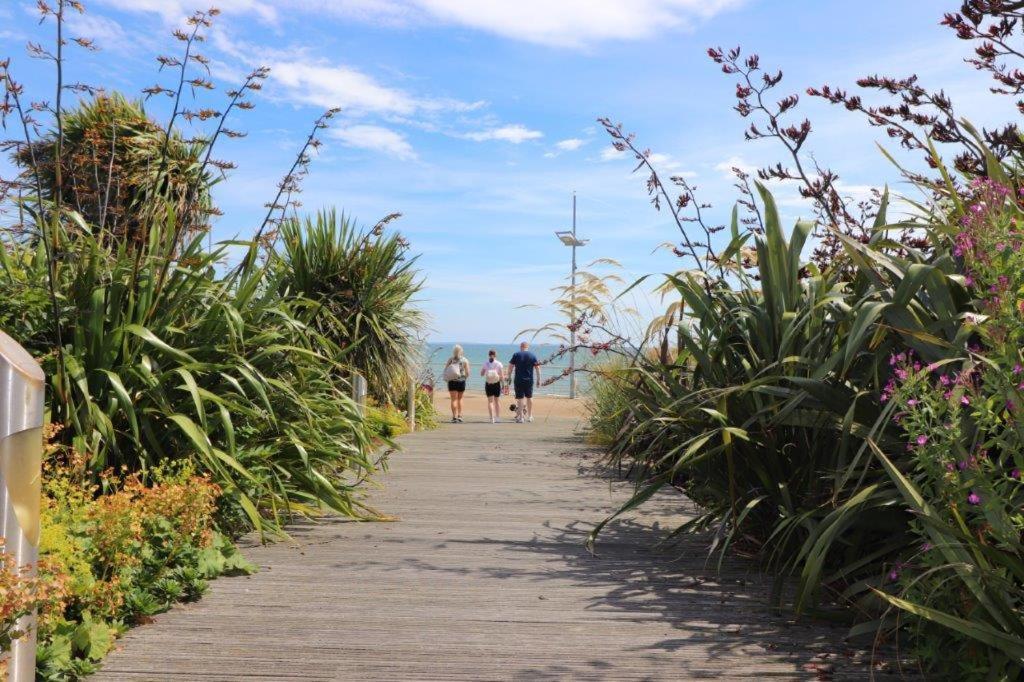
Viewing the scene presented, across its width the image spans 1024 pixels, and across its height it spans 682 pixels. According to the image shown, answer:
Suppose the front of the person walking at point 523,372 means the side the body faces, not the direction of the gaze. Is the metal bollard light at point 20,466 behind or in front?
behind

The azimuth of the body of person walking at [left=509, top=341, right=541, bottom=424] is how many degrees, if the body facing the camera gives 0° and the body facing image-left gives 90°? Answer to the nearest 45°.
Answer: approximately 180°

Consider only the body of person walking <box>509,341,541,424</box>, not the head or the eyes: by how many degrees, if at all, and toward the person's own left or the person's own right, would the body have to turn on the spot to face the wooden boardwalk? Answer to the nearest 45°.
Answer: approximately 180°

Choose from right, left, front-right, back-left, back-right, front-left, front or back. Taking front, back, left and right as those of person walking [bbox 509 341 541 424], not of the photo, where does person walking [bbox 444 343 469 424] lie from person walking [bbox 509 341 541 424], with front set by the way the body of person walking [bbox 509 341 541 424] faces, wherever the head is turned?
left

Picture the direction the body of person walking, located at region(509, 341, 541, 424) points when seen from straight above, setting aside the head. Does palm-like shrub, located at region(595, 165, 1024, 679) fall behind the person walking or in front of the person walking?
behind

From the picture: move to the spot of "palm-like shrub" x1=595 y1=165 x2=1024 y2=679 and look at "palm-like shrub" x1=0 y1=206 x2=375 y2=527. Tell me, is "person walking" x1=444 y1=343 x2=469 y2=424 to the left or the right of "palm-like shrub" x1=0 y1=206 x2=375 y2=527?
right

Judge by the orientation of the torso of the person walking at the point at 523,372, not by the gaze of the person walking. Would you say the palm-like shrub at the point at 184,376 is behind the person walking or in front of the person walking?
behind

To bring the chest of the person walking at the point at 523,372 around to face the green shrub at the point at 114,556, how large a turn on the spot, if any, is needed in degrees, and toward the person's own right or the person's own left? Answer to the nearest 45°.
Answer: approximately 180°
